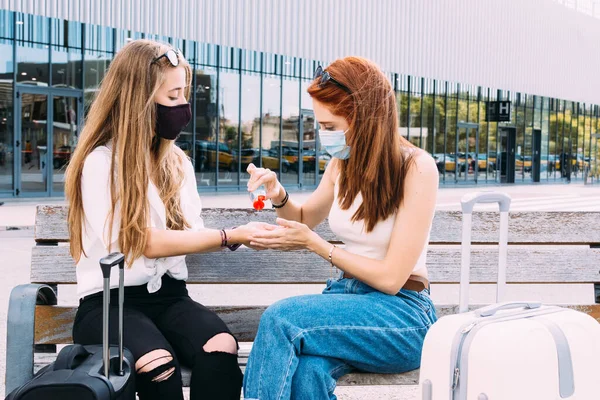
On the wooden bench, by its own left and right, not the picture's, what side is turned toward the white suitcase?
left

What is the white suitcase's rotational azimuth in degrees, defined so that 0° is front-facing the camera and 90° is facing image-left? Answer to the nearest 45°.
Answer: approximately 315°

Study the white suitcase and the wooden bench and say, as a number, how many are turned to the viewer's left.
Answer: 0

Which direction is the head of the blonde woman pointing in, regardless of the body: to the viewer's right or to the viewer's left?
to the viewer's right

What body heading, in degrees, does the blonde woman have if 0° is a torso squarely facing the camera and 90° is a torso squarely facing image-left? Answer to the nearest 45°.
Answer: approximately 315°

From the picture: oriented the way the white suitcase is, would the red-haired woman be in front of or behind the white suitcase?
behind

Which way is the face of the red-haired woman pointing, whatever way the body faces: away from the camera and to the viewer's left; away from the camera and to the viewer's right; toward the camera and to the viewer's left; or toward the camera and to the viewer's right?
toward the camera and to the viewer's left

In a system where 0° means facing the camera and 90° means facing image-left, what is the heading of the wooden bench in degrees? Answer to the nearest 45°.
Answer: approximately 0°
